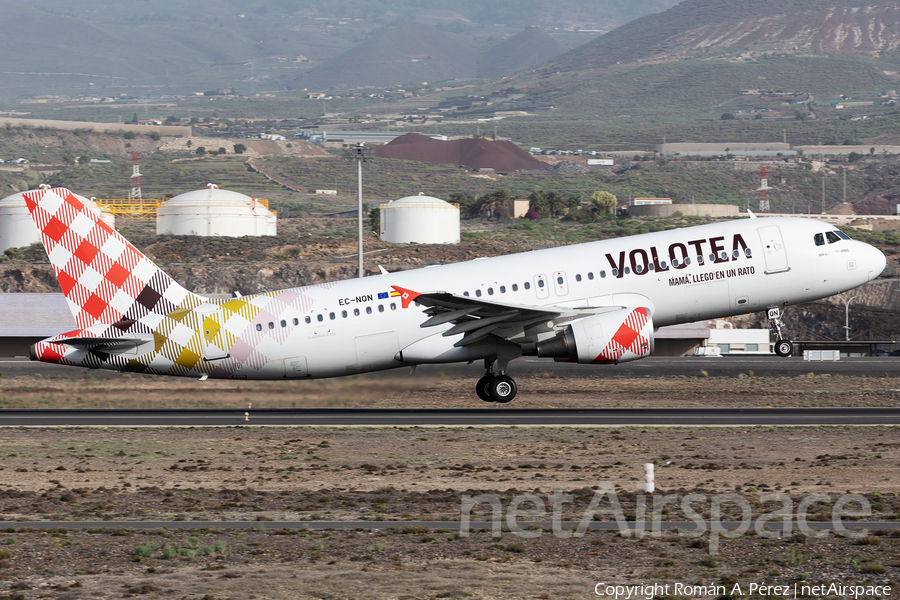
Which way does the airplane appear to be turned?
to the viewer's right
